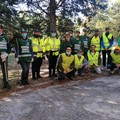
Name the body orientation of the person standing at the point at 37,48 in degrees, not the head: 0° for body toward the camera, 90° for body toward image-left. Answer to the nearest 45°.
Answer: approximately 0°

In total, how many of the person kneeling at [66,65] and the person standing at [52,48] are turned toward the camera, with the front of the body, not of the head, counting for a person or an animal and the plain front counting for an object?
2

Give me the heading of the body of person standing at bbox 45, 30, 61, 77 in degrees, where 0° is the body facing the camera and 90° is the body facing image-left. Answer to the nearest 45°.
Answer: approximately 0°

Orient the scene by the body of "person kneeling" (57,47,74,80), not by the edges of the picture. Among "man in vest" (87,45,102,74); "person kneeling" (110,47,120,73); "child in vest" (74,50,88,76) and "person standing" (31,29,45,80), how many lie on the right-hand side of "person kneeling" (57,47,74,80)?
1

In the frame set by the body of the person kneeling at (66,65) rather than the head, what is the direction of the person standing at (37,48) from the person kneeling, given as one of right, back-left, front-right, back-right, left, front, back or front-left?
right

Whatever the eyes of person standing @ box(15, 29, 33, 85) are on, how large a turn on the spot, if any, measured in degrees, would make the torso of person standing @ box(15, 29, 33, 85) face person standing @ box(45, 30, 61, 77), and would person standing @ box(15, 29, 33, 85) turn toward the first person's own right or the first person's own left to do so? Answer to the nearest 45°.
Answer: approximately 135° to the first person's own left

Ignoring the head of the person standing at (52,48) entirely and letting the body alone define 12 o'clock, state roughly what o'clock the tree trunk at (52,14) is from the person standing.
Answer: The tree trunk is roughly at 6 o'clock from the person standing.
